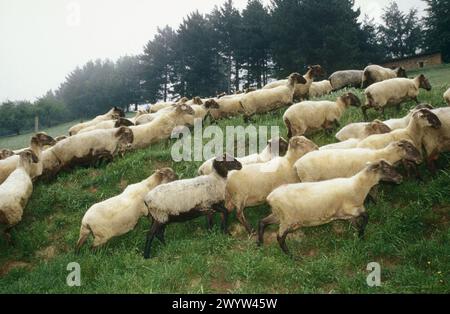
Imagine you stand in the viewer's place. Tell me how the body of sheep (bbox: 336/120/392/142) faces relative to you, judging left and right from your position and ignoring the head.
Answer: facing to the right of the viewer

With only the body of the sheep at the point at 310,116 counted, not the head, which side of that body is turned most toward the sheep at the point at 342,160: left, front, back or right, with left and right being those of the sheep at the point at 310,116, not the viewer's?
right

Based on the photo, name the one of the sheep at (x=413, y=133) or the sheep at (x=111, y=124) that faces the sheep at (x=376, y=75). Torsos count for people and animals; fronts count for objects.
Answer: the sheep at (x=111, y=124)

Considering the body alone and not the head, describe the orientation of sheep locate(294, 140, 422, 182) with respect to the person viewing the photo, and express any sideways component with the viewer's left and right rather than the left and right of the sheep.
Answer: facing to the right of the viewer

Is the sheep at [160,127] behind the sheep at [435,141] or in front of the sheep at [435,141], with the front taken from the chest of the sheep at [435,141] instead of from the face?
behind

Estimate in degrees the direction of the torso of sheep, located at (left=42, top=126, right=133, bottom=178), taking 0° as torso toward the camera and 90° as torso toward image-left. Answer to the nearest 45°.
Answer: approximately 270°

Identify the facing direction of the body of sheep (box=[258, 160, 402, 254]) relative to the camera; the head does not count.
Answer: to the viewer's right

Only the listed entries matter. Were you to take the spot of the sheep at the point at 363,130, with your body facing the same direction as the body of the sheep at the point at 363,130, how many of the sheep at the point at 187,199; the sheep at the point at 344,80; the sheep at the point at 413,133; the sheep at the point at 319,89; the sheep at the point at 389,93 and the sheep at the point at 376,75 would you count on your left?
4

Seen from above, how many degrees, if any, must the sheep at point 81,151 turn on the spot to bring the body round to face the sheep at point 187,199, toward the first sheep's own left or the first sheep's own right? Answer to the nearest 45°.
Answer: approximately 90° to the first sheep's own right

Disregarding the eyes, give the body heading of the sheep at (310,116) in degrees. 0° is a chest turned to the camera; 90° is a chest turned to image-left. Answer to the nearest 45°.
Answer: approximately 270°
